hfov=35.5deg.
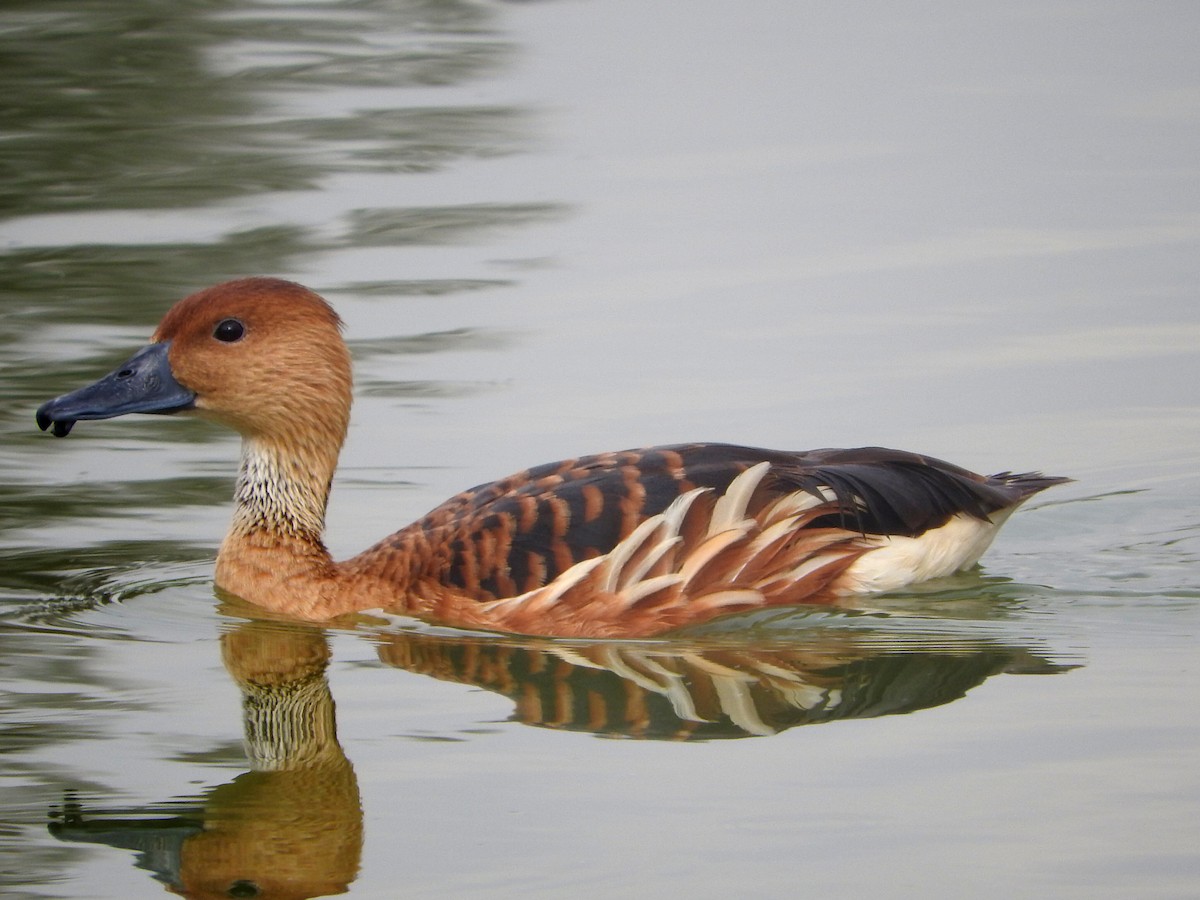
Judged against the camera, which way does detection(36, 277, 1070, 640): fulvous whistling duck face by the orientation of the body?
to the viewer's left
